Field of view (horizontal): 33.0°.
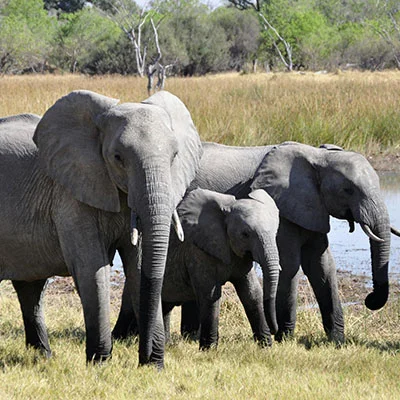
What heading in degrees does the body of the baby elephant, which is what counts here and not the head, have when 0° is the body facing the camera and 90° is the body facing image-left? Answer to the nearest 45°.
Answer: approximately 315°

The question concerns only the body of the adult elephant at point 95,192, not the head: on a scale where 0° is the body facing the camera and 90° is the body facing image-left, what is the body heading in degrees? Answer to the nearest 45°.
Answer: approximately 315°

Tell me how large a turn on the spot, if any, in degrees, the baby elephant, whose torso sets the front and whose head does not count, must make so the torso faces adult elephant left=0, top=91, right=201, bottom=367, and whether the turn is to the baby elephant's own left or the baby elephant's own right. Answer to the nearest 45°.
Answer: approximately 90° to the baby elephant's own right

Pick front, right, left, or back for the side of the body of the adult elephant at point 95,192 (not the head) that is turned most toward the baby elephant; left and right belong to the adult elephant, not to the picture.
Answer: left

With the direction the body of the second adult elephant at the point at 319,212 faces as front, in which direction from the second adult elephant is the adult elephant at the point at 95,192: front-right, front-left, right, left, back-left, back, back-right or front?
back-right

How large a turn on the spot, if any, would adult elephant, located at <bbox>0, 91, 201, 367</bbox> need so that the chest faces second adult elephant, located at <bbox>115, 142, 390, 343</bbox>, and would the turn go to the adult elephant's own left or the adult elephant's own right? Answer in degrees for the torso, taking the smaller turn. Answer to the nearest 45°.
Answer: approximately 90° to the adult elephant's own left

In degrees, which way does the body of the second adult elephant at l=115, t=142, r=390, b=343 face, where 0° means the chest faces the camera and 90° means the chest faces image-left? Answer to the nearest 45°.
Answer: approximately 270°

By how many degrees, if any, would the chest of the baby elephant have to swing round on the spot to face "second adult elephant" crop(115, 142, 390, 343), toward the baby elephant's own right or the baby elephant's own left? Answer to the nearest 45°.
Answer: approximately 90° to the baby elephant's own left
